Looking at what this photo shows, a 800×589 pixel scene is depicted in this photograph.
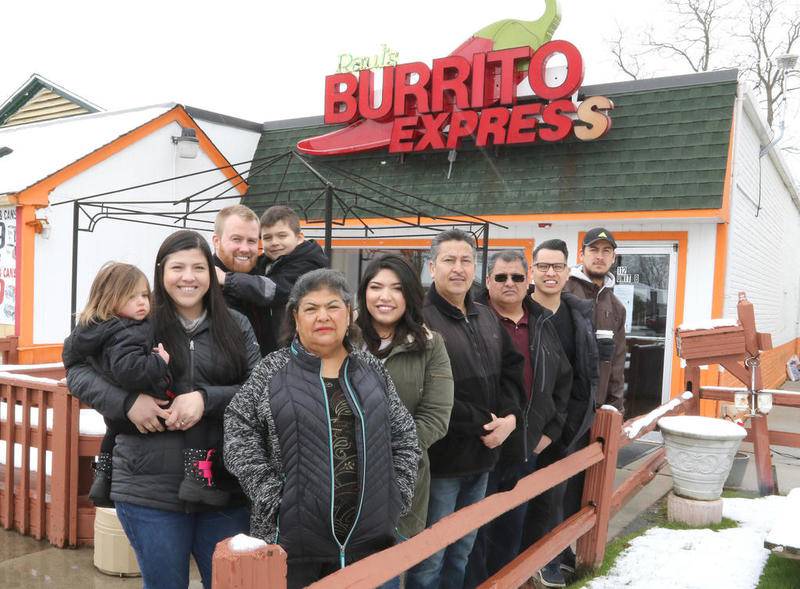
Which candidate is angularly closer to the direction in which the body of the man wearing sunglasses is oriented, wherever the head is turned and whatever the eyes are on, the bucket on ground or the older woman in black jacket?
the older woman in black jacket

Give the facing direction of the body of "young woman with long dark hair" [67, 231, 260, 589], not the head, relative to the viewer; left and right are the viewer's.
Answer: facing the viewer

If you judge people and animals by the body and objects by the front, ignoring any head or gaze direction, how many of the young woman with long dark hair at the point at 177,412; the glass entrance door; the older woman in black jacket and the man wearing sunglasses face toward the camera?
4

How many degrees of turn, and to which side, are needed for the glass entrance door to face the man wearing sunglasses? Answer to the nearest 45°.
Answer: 0° — it already faces them

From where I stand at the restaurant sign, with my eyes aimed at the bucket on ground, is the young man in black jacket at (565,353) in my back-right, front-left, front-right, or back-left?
front-left

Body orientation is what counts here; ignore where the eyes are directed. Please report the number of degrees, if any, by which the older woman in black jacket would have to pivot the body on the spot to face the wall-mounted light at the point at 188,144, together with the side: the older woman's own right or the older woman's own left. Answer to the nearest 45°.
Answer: approximately 180°

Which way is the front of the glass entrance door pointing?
toward the camera

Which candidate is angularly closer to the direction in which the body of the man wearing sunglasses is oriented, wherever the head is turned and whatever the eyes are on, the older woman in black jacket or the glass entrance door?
the older woman in black jacket

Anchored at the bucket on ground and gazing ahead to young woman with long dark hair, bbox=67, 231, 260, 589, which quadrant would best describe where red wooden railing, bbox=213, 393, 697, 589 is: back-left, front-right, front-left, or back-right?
front-left

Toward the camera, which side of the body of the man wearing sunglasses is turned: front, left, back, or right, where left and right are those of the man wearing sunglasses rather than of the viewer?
front

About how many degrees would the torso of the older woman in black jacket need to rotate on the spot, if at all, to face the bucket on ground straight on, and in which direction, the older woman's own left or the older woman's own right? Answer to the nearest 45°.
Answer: approximately 135° to the older woman's own right

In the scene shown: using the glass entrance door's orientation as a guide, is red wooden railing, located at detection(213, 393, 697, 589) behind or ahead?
ahead

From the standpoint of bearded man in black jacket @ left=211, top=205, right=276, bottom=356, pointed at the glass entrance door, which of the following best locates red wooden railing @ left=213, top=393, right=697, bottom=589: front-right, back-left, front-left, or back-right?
front-right
